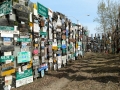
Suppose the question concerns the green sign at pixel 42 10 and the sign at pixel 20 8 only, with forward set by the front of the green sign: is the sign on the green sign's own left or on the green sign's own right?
on the green sign's own right

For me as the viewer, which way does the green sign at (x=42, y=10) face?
facing the viewer and to the right of the viewer

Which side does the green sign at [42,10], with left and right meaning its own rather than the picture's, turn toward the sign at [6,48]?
right
